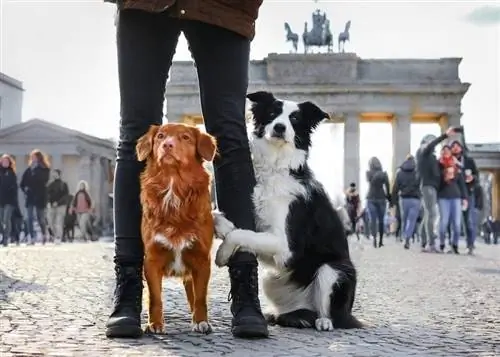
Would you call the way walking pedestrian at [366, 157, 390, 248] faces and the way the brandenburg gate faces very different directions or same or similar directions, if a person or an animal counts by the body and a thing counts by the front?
very different directions

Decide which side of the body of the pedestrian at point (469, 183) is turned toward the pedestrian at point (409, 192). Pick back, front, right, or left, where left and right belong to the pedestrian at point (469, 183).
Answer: right

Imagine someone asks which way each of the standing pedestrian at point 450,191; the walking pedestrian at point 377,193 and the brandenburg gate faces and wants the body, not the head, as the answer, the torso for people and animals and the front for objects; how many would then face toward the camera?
2

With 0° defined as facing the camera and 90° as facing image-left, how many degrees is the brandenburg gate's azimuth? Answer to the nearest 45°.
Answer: approximately 0°
